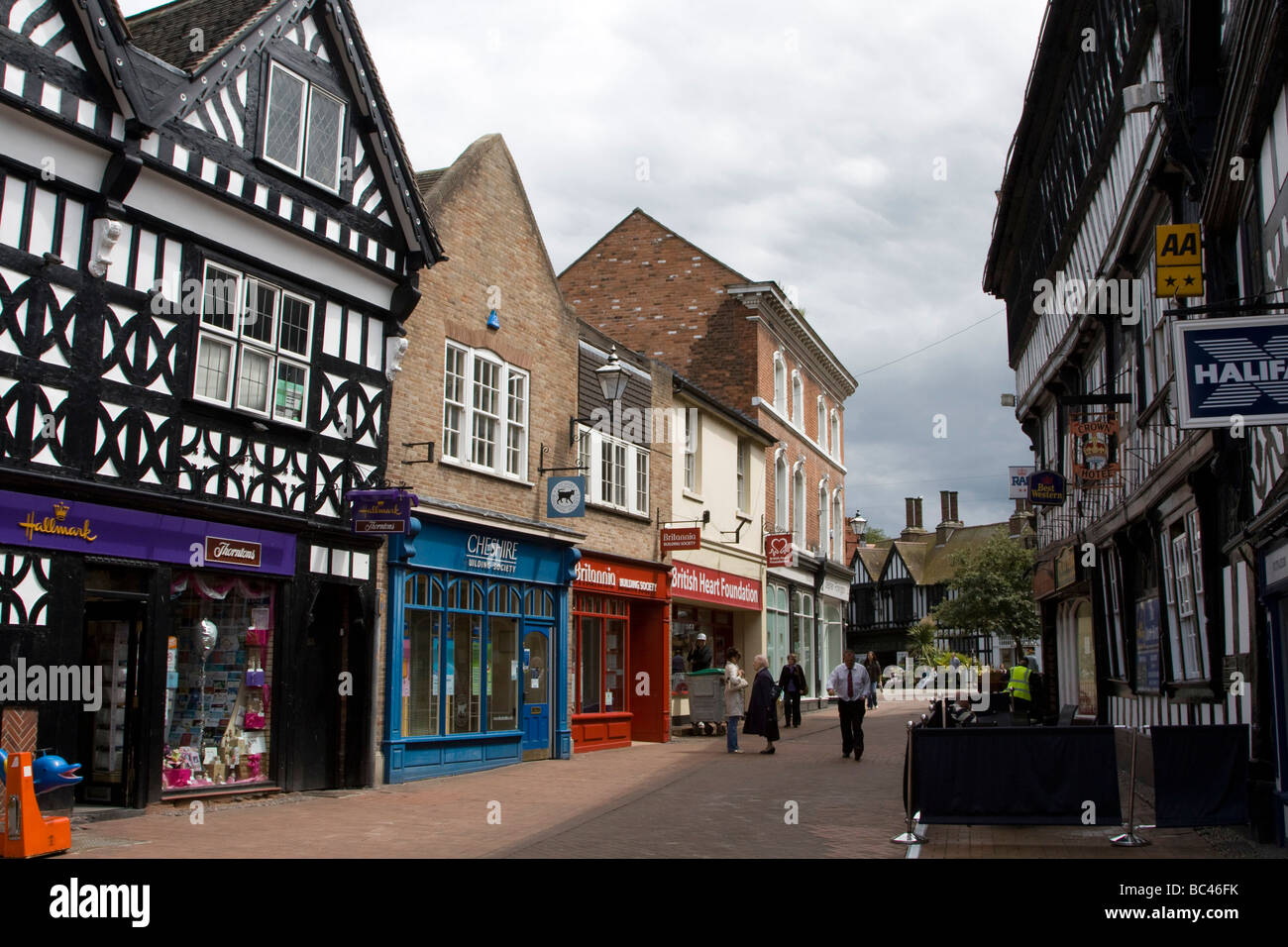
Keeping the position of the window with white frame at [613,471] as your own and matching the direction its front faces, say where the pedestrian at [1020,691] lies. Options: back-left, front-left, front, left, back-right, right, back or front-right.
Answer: front-left

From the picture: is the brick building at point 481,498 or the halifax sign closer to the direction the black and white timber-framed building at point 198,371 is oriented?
the halifax sign

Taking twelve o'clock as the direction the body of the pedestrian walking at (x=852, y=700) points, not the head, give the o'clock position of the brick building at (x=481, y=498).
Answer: The brick building is roughly at 2 o'clock from the pedestrian walking.

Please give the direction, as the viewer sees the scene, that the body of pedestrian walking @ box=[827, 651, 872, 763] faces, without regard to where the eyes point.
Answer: toward the camera

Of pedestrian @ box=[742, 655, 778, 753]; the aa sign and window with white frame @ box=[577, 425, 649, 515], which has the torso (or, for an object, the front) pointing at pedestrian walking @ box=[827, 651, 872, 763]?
the window with white frame

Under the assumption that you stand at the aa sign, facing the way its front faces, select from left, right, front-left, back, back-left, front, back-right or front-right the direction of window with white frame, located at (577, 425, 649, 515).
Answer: back-right

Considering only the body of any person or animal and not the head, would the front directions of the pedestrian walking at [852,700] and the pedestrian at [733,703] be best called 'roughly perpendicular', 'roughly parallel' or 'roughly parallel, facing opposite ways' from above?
roughly perpendicular

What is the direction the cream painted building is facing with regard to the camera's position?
facing the viewer and to the right of the viewer

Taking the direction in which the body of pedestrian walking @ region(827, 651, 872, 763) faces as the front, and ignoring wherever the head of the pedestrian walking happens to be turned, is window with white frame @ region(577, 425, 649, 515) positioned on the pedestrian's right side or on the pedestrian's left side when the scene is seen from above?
on the pedestrian's right side

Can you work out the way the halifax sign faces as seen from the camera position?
facing the viewer

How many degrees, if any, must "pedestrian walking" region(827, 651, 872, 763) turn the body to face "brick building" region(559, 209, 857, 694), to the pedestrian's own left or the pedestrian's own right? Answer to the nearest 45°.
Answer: approximately 180°

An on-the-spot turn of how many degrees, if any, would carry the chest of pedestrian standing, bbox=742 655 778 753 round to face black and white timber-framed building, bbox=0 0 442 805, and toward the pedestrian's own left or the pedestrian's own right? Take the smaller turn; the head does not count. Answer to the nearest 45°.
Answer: approximately 45° to the pedestrian's own left

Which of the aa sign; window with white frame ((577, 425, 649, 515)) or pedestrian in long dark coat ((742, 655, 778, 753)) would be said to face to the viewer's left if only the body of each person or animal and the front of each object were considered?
the pedestrian in long dark coat

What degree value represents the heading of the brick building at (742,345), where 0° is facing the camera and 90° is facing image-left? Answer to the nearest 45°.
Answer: approximately 315°

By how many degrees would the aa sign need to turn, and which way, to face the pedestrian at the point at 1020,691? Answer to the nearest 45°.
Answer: approximately 180°

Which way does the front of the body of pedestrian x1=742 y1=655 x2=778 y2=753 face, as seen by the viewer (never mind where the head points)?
to the viewer's left
